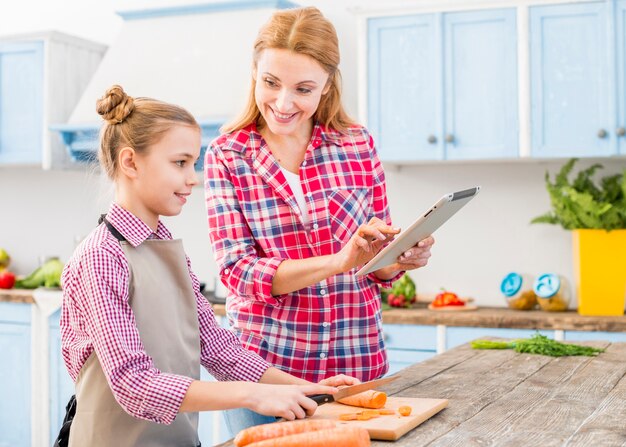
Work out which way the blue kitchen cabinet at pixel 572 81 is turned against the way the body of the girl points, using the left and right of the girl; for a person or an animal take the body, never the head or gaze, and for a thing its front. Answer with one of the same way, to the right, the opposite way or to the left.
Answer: to the right

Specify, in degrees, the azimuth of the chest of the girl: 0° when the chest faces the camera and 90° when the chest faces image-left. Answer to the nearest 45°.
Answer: approximately 315°

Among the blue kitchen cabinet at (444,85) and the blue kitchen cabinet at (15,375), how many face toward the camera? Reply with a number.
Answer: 2

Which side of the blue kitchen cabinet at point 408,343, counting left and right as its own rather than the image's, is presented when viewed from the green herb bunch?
front

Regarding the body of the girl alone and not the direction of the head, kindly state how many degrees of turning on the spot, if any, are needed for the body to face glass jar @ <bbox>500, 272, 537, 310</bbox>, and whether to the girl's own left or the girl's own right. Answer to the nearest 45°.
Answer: approximately 90° to the girl's own left

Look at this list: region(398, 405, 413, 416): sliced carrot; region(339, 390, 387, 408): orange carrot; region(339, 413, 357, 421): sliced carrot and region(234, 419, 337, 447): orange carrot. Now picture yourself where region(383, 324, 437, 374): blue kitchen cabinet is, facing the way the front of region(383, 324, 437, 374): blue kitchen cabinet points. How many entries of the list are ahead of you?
4

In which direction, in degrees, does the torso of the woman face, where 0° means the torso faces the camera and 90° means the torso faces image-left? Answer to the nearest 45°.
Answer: approximately 315°

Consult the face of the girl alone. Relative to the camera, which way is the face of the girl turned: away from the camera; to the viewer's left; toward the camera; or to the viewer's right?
to the viewer's right

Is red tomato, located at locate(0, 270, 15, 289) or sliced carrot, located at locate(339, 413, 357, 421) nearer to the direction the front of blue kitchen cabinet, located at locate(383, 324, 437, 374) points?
the sliced carrot

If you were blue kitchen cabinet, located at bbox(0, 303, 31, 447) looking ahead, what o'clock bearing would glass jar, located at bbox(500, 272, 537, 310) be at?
The glass jar is roughly at 10 o'clock from the blue kitchen cabinet.
